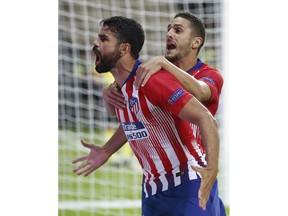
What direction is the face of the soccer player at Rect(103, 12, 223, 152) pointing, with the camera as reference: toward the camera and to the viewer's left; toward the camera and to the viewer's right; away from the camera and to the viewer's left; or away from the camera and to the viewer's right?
toward the camera and to the viewer's left

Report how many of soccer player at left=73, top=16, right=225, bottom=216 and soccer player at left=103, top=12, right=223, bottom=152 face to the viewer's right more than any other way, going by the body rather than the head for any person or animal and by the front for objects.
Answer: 0

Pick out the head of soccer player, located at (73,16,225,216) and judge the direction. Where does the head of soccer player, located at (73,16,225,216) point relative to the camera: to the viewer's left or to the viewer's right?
to the viewer's left

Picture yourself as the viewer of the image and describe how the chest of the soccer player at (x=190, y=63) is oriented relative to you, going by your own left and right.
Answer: facing the viewer and to the left of the viewer
